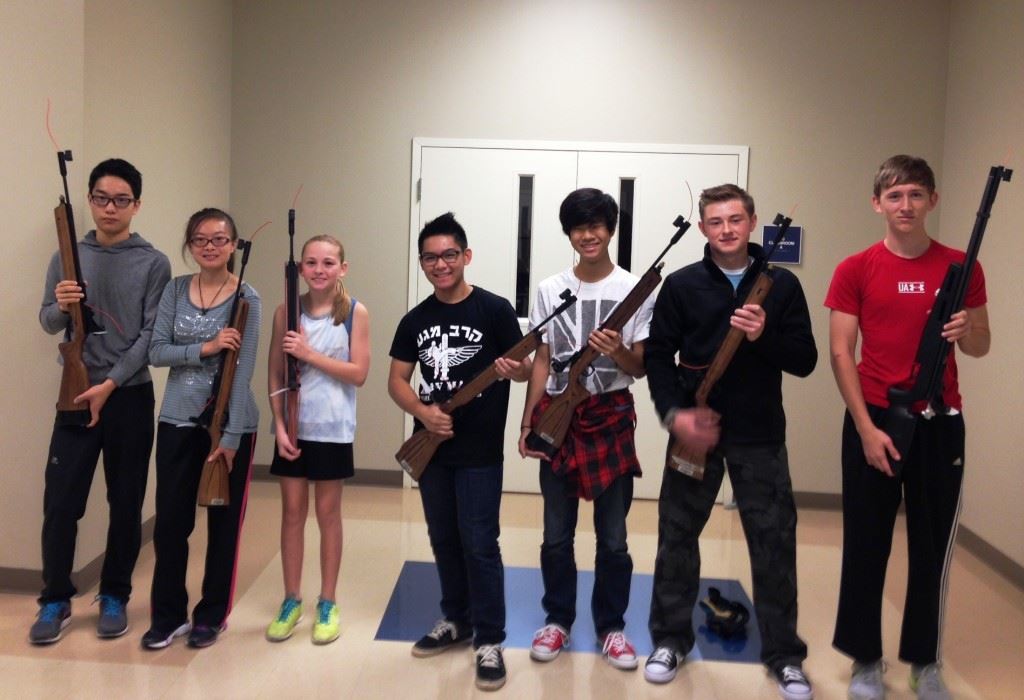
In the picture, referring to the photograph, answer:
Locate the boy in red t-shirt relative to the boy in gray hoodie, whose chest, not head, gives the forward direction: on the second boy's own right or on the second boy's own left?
on the second boy's own left

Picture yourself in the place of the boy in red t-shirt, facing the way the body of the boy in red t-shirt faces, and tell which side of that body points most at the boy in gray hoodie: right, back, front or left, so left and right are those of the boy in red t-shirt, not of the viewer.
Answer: right

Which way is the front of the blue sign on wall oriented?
toward the camera

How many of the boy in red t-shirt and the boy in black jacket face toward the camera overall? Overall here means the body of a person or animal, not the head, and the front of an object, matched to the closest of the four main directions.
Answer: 2

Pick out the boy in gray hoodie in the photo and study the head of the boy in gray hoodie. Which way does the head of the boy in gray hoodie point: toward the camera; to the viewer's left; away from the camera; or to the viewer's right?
toward the camera

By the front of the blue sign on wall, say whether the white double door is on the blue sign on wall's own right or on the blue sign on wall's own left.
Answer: on the blue sign on wall's own right

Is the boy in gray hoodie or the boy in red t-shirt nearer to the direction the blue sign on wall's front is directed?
the boy in red t-shirt

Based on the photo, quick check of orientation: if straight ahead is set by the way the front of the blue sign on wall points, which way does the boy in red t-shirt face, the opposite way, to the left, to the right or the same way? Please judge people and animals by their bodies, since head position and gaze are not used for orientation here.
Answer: the same way

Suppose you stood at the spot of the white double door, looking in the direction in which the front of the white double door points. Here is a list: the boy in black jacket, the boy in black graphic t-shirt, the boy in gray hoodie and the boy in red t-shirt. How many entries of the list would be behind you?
0

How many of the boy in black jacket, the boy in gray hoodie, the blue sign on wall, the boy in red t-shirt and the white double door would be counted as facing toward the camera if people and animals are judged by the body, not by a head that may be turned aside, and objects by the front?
5

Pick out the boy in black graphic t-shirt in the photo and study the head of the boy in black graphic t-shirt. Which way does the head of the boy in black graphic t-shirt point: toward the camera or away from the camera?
toward the camera

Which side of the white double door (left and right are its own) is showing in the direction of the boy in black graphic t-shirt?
front

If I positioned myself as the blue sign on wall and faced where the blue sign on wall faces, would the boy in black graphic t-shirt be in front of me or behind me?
in front

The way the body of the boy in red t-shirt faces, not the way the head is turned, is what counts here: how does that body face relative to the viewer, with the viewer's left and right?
facing the viewer

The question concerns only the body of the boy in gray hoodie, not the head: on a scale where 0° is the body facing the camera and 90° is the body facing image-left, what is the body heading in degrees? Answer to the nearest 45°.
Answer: approximately 0°

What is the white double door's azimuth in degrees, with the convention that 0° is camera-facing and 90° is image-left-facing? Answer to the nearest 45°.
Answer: approximately 0°

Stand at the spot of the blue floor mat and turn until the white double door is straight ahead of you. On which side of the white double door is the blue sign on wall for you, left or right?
right

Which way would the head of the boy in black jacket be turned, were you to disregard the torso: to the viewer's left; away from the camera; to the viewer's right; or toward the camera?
toward the camera

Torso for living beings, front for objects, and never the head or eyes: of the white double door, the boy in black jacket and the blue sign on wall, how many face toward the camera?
3

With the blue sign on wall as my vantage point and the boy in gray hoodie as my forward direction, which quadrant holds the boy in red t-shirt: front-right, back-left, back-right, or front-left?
front-left
